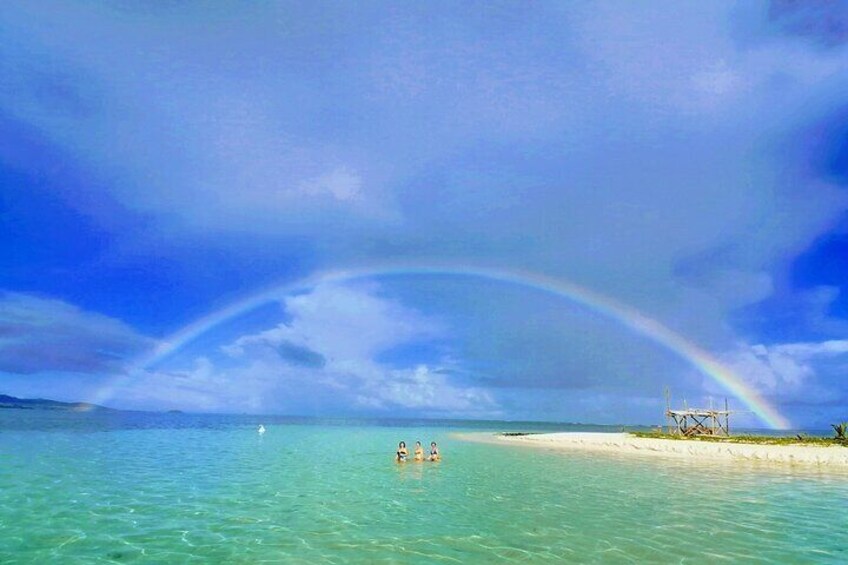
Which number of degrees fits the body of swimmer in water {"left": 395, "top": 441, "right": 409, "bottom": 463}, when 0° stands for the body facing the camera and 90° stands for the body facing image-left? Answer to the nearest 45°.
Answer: approximately 0°
